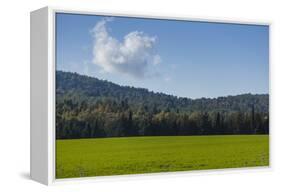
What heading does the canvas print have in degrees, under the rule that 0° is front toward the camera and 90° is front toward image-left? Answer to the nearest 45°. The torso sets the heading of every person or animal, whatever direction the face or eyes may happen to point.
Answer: approximately 315°
